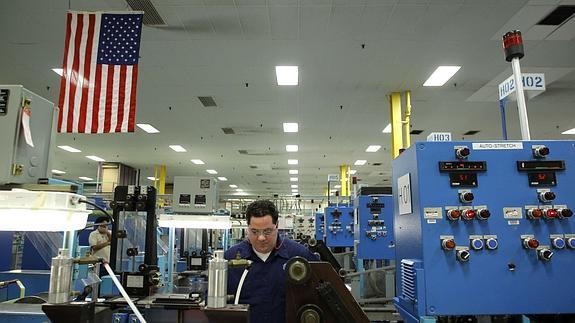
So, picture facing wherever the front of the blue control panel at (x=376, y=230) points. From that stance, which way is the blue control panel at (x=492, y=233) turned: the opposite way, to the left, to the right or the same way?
the same way

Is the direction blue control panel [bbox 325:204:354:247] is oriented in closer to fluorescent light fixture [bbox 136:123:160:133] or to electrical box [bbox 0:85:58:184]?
the electrical box

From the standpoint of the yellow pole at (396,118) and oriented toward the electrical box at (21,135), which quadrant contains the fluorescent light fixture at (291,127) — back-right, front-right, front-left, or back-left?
back-right

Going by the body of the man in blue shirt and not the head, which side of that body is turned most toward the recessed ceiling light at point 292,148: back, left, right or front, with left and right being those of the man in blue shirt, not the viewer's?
back

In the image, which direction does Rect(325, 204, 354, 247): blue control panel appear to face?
toward the camera

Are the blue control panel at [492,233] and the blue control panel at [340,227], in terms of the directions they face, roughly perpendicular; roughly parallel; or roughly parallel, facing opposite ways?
roughly parallel

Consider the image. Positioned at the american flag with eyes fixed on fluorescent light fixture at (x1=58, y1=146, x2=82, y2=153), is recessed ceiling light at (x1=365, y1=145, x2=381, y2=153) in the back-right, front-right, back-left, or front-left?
front-right

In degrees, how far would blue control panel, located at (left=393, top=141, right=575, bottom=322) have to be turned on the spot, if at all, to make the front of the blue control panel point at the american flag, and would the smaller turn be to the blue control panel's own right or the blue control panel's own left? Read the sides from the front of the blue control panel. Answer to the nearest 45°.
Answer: approximately 90° to the blue control panel's own right

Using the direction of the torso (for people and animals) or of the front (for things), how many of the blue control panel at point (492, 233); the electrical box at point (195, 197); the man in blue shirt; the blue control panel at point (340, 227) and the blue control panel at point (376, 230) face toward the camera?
5

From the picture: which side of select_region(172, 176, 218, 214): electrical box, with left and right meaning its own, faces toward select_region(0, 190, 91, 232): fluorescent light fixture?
front

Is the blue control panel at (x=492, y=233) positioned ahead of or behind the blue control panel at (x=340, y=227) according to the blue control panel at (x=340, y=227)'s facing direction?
ahead

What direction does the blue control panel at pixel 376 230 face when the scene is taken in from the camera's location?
facing the viewer

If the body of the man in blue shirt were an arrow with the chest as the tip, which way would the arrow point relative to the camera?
toward the camera

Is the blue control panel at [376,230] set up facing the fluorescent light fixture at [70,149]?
no

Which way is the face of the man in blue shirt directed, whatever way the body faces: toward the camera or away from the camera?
toward the camera

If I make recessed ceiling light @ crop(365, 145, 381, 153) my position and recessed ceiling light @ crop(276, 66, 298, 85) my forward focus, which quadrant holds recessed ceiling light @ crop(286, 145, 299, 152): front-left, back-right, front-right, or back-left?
front-right
